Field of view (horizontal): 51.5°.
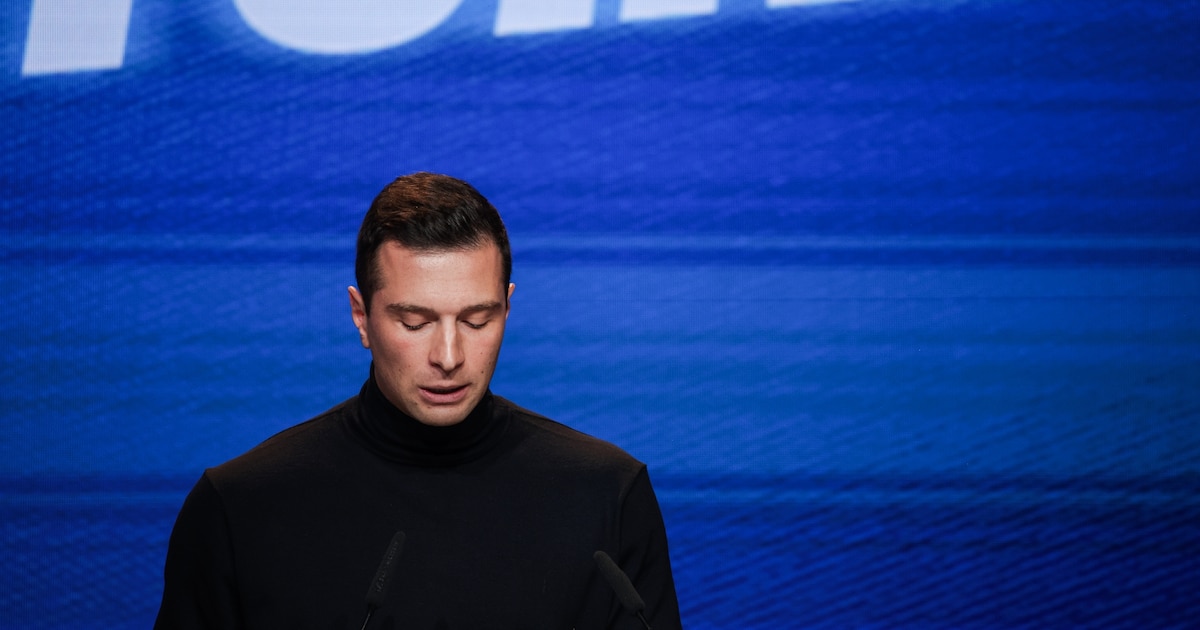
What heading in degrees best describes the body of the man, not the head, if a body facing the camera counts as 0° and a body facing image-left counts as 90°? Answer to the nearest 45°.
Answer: approximately 0°
